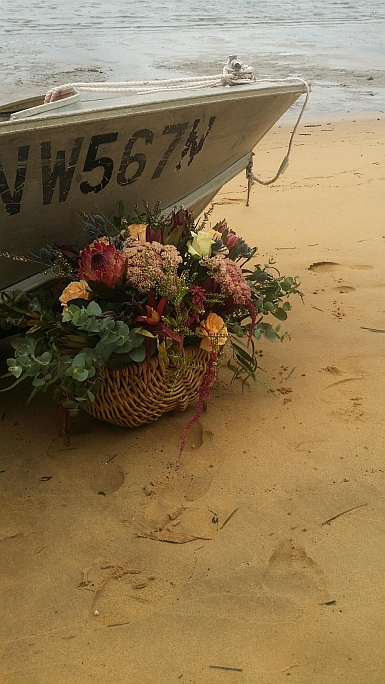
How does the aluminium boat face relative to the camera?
to the viewer's right
